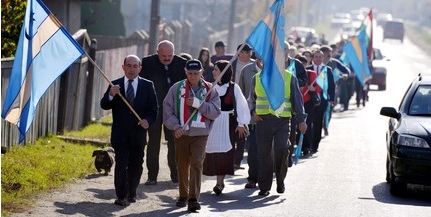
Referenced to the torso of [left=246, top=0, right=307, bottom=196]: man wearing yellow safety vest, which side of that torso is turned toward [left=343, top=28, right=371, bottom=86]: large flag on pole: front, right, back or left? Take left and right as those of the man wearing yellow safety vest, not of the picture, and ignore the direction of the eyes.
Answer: back

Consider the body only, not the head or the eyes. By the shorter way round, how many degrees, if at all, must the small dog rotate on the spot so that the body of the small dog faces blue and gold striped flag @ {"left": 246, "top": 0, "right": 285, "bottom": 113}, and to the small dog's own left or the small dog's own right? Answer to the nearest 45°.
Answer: approximately 90° to the small dog's own left

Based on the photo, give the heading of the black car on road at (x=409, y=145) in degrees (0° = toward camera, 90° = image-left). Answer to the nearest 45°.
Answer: approximately 0°

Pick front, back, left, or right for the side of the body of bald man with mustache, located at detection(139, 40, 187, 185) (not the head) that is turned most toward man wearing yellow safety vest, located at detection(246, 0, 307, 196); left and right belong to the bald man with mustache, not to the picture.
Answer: left
